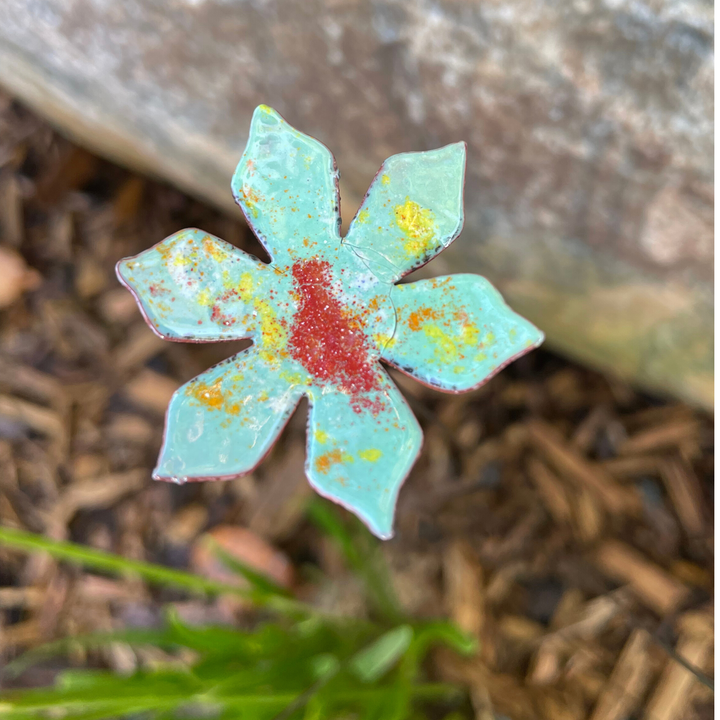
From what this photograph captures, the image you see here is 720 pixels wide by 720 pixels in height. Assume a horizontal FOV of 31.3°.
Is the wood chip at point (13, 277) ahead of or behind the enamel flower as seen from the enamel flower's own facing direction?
behind

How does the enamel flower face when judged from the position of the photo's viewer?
facing the viewer
